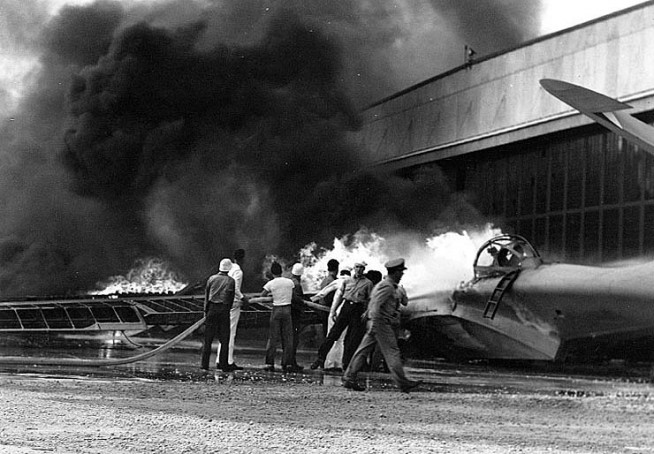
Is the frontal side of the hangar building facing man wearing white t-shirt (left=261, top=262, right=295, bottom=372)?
yes

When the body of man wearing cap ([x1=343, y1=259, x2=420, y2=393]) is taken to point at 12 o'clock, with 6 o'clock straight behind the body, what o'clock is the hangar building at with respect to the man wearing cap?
The hangar building is roughly at 10 o'clock from the man wearing cap.

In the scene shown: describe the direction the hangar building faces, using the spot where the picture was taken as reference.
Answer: facing the viewer and to the left of the viewer

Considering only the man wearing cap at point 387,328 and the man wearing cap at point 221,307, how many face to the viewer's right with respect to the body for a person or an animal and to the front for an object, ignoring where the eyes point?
1

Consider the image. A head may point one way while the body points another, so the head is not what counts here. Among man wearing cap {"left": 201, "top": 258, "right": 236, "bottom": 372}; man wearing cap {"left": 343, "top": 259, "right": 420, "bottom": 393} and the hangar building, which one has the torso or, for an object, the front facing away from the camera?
man wearing cap {"left": 201, "top": 258, "right": 236, "bottom": 372}

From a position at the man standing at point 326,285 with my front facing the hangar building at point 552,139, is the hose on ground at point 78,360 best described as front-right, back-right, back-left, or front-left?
back-left

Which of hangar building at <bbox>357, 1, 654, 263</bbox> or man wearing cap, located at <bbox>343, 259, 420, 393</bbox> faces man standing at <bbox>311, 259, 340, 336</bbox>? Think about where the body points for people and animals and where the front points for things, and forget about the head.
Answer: the hangar building

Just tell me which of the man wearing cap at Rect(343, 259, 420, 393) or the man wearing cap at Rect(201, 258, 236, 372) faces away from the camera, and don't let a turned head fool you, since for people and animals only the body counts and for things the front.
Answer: the man wearing cap at Rect(201, 258, 236, 372)

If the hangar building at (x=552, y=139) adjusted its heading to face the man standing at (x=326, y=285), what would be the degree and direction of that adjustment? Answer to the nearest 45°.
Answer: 0° — it already faces them

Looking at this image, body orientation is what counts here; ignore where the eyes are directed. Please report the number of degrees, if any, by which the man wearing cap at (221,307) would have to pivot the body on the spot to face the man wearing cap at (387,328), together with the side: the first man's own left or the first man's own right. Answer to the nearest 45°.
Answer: approximately 135° to the first man's own right

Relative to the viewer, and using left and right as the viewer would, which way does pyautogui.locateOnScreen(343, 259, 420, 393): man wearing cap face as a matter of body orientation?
facing to the right of the viewer

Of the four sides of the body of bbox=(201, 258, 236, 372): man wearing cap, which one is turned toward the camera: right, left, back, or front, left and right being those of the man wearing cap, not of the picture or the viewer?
back

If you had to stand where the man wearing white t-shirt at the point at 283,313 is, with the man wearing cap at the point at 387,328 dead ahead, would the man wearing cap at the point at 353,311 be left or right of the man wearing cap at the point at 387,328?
left

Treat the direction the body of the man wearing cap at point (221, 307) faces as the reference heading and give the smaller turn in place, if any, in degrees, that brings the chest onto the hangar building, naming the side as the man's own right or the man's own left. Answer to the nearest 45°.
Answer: approximately 45° to the man's own right
